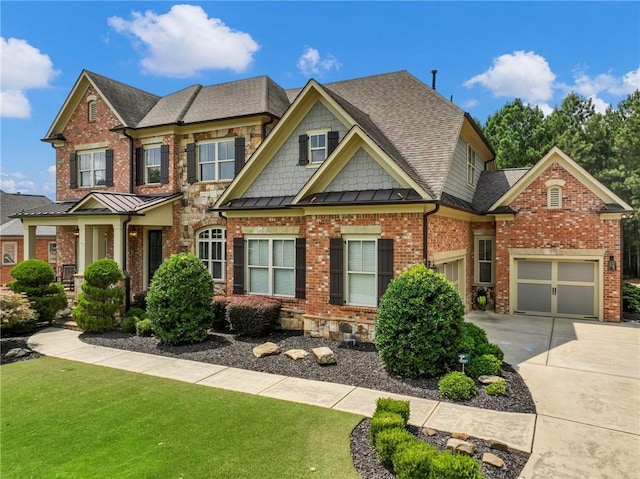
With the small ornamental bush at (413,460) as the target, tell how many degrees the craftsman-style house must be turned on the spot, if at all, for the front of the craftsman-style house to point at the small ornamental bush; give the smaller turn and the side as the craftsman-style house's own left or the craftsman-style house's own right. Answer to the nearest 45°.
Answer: approximately 45° to the craftsman-style house's own left

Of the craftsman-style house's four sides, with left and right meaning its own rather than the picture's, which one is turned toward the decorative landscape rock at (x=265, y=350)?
front

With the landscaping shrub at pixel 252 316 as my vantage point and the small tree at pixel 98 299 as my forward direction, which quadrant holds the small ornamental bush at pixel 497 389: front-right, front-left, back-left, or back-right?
back-left

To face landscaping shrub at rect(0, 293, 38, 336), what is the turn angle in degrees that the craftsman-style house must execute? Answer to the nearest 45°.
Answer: approximately 45° to its right

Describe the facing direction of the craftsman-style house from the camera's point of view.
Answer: facing the viewer and to the left of the viewer

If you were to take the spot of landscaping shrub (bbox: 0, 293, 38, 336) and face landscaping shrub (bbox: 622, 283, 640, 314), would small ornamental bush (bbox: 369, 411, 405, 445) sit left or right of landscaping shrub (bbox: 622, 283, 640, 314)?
right

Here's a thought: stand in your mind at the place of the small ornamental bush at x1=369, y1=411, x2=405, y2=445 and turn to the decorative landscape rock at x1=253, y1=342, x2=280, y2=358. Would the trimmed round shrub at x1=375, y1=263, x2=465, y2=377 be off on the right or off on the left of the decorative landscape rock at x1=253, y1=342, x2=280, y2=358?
right

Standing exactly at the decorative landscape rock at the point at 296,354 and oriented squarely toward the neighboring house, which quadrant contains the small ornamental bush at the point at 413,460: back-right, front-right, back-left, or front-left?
back-left

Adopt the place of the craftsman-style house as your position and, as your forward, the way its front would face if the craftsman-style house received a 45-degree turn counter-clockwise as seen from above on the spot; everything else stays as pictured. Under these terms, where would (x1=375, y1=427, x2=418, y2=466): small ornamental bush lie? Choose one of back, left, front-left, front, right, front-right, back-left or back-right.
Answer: front

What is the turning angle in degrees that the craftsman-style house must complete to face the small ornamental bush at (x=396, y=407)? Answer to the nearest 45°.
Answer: approximately 45° to its left
